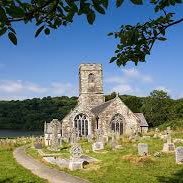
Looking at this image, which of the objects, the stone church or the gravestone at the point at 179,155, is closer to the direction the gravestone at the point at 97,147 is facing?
the gravestone

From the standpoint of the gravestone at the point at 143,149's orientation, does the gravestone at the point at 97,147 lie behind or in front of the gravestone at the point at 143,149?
behind

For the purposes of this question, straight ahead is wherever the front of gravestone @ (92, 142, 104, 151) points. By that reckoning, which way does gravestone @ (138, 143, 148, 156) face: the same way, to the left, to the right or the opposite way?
the same way

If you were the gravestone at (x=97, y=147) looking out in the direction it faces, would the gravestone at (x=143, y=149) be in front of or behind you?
in front

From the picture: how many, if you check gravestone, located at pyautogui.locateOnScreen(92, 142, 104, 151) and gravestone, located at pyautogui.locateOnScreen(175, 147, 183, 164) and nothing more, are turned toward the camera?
2

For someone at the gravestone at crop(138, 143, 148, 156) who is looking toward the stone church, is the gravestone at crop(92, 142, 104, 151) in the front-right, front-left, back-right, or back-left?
front-left

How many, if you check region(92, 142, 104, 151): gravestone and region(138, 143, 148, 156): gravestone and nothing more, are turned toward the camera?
2

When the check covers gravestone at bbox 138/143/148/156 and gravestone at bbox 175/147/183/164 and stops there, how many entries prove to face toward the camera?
2

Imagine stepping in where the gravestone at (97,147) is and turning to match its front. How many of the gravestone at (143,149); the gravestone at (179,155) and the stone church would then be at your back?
1

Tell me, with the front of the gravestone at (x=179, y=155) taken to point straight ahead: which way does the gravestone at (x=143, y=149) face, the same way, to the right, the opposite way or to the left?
the same way

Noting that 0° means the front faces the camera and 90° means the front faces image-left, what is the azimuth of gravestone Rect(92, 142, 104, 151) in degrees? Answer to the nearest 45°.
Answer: approximately 0°

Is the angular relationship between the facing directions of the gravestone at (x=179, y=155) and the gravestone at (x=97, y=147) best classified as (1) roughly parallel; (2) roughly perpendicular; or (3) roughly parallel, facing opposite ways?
roughly parallel

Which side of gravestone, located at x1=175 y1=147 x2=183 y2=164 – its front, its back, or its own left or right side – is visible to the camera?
front

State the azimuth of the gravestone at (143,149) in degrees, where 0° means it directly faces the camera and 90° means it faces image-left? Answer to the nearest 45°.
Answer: approximately 0°

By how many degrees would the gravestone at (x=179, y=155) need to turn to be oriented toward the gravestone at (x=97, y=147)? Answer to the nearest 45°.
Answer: approximately 135° to its right
